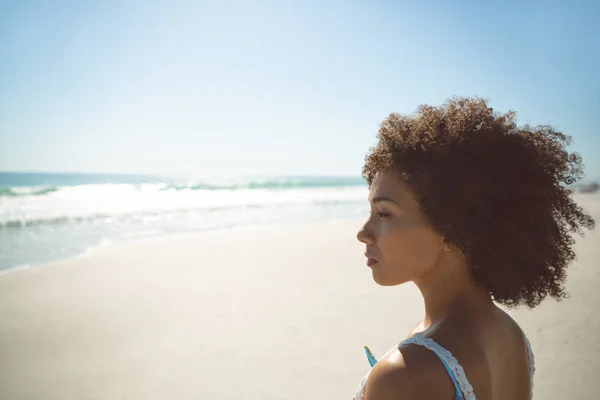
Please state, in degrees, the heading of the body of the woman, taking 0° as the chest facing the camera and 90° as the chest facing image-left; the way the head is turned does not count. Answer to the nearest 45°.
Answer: approximately 135°

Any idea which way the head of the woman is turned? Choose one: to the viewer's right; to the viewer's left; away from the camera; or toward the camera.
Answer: to the viewer's left
